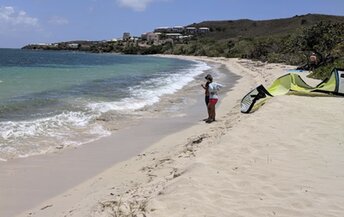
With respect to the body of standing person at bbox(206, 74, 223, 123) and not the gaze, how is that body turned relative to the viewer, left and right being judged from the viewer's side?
facing to the left of the viewer
